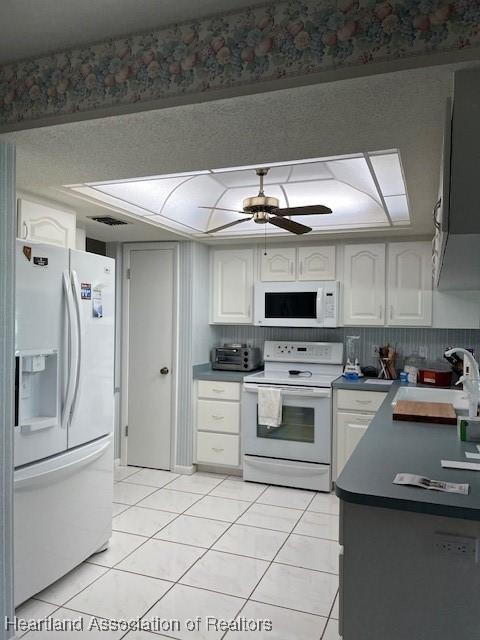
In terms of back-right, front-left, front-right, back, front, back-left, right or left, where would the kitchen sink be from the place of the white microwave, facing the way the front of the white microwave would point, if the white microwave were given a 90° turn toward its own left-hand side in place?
front-right

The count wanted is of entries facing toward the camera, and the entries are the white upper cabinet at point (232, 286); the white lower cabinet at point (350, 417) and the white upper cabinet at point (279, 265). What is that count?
3

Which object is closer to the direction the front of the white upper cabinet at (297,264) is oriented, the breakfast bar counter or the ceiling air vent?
the breakfast bar counter

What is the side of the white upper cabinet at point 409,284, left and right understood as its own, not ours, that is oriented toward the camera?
front

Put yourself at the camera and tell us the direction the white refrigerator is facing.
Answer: facing the viewer and to the right of the viewer

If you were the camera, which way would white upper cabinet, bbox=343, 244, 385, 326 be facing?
facing the viewer

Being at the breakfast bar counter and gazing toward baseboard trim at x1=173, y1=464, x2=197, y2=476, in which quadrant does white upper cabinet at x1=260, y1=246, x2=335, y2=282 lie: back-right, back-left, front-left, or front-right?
front-right

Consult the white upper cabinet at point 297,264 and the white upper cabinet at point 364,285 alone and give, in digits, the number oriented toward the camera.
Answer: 2

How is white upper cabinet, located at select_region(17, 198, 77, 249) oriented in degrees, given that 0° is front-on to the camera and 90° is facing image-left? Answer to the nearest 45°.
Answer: approximately 315°

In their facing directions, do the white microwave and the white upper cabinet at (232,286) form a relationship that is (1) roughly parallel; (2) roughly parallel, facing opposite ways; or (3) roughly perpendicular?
roughly parallel

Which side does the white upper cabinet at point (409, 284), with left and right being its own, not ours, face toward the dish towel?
right

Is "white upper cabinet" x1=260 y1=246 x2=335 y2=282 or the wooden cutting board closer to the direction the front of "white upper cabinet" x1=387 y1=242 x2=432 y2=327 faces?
the wooden cutting board

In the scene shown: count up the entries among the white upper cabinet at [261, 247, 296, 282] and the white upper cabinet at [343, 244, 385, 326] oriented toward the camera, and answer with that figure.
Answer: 2
